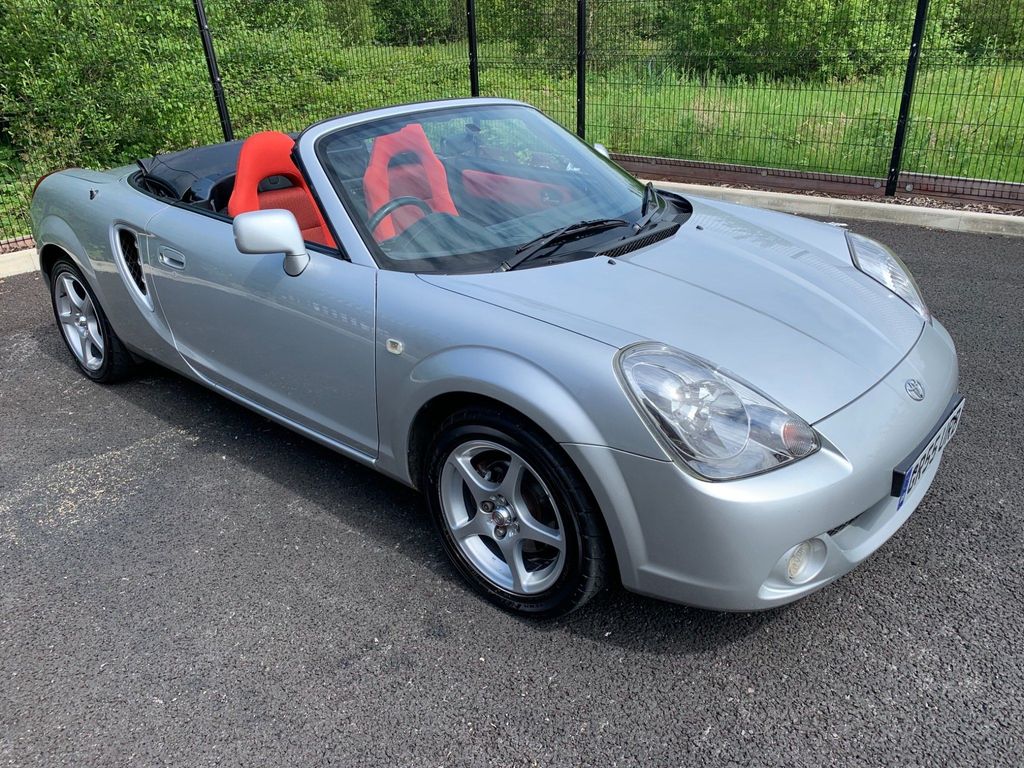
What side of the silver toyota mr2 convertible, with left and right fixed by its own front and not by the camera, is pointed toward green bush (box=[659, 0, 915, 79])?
left

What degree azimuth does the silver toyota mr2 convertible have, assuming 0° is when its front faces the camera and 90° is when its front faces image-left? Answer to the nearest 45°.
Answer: approximately 315°

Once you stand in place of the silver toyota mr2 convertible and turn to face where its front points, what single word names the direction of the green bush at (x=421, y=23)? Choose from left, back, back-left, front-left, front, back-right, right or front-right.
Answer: back-left

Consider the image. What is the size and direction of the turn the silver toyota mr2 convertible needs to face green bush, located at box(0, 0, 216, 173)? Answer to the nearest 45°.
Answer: approximately 180°

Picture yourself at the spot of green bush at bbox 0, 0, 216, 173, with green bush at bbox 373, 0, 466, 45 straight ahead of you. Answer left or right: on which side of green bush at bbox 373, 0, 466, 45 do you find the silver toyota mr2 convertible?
right
